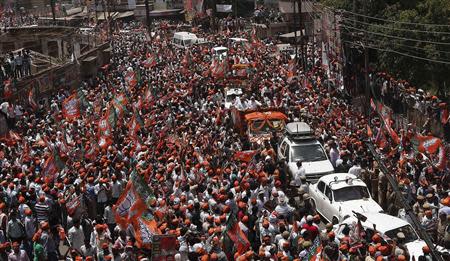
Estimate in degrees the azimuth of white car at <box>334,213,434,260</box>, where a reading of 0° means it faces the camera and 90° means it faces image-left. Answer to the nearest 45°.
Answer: approximately 315°

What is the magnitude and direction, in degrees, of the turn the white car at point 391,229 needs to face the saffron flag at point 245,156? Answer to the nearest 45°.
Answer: approximately 180°

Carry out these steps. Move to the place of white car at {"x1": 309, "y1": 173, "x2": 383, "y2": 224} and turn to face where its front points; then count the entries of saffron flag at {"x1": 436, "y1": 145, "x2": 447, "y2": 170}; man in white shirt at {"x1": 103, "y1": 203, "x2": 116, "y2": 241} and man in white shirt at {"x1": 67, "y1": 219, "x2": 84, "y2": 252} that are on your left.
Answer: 1

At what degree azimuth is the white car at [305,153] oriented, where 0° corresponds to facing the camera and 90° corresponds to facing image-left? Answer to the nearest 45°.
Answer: approximately 315°

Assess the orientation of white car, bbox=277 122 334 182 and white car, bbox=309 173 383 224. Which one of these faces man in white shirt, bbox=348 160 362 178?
white car, bbox=277 122 334 182

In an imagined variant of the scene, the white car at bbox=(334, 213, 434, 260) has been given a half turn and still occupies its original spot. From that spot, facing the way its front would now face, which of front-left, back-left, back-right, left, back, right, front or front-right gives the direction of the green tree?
front-right

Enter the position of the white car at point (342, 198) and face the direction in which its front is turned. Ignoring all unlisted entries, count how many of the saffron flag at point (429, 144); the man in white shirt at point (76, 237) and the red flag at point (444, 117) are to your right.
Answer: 1

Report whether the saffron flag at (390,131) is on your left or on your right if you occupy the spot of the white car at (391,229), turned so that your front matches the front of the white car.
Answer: on your left

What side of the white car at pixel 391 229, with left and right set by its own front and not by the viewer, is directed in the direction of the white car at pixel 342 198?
back
